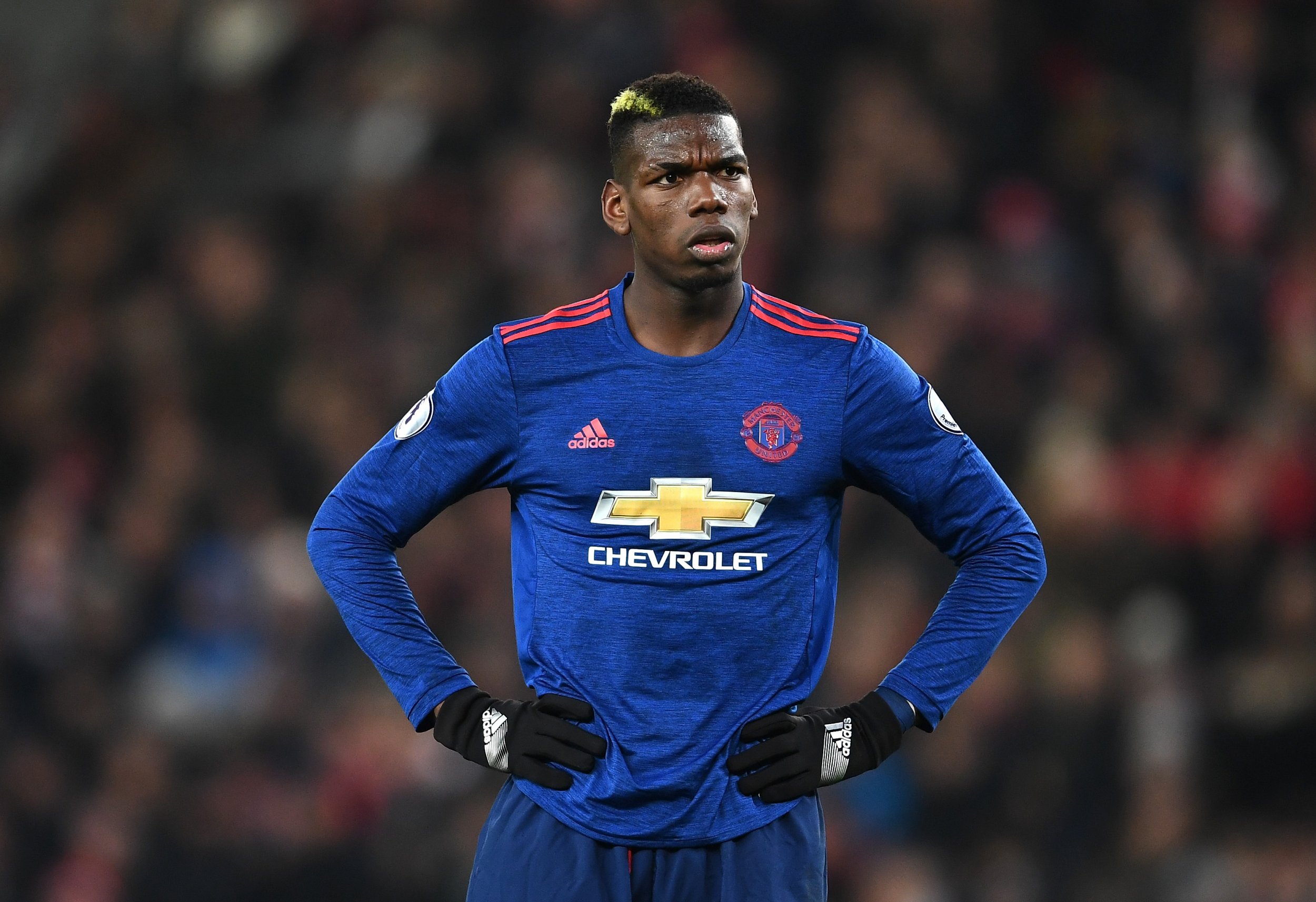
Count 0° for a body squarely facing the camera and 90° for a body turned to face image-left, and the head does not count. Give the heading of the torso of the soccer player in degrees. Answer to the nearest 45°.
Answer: approximately 0°
